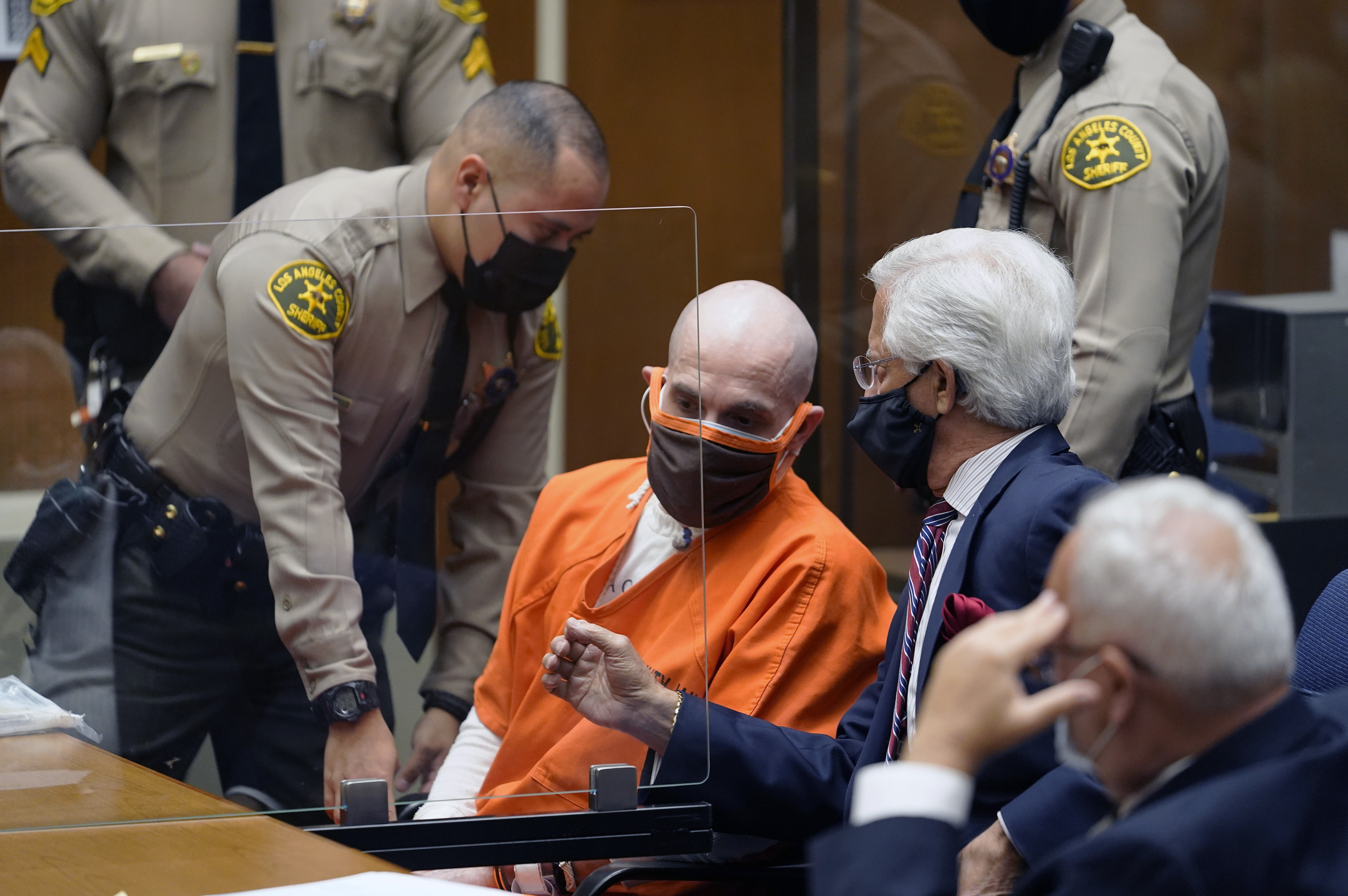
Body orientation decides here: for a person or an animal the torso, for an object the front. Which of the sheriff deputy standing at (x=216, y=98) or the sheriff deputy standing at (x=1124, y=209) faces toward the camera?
the sheriff deputy standing at (x=216, y=98)

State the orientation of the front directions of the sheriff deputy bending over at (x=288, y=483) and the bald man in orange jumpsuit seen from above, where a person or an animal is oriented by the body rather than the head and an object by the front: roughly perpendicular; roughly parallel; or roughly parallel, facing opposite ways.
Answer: roughly perpendicular

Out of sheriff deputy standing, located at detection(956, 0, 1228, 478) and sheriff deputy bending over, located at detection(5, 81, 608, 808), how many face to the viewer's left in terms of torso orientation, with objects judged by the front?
1

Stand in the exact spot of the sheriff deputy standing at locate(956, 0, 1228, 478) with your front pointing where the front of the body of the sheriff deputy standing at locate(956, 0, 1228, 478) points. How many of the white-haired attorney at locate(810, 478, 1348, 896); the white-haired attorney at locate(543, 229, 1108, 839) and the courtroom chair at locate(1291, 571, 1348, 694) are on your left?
3

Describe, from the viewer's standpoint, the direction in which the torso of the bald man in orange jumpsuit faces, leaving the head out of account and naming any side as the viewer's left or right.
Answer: facing the viewer and to the left of the viewer

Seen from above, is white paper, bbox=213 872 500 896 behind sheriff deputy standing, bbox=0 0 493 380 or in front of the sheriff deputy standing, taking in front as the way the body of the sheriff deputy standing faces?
in front

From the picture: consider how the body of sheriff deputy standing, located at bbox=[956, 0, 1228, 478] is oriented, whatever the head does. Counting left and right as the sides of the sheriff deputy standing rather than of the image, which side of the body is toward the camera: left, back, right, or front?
left

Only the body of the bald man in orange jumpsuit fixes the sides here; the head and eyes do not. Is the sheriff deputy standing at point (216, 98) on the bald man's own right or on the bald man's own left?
on the bald man's own right

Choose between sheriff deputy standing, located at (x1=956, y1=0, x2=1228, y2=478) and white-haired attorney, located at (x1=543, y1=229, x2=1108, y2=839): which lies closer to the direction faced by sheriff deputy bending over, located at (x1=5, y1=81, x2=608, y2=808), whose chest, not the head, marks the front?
the white-haired attorney

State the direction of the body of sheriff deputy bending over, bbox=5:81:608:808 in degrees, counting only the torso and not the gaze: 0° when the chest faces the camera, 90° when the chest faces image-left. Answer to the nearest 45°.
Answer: approximately 315°

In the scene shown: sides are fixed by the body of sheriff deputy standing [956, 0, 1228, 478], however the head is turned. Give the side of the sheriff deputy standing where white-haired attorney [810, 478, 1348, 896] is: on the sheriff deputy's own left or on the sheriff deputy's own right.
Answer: on the sheriff deputy's own left

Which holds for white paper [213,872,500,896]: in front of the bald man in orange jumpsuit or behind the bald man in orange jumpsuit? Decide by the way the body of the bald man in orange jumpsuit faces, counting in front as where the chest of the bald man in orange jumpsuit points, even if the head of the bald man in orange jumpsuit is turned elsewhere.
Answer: in front

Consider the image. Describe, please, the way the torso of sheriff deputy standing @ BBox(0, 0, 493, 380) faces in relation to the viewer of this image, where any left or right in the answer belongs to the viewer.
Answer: facing the viewer

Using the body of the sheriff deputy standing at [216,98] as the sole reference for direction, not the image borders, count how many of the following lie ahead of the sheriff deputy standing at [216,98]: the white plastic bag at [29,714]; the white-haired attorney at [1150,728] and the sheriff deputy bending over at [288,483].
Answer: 3
